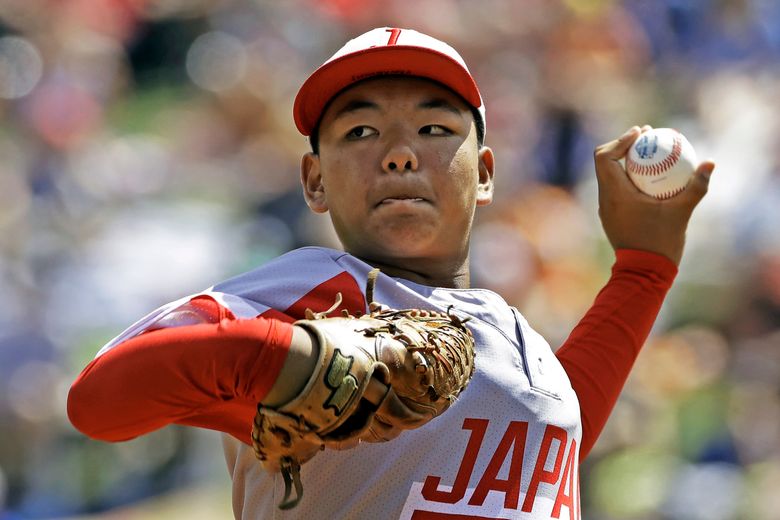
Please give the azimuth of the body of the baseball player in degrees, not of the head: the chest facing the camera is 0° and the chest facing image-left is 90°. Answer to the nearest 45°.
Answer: approximately 315°
